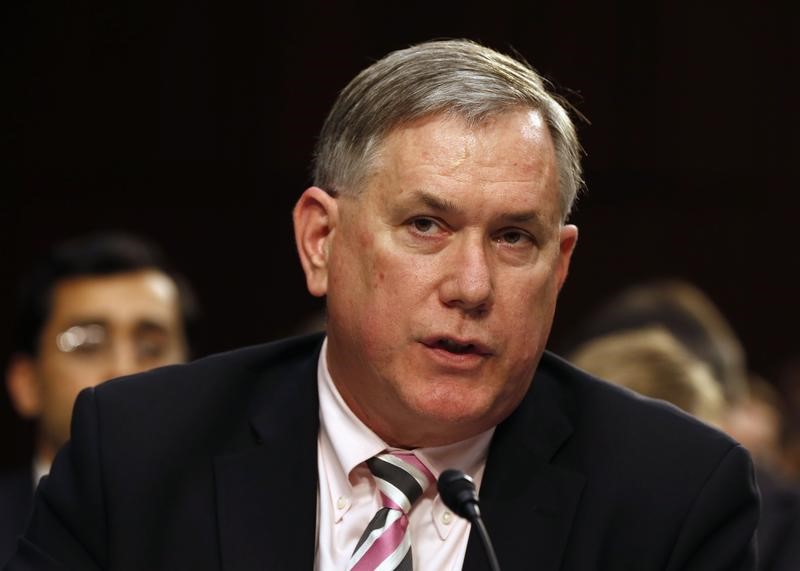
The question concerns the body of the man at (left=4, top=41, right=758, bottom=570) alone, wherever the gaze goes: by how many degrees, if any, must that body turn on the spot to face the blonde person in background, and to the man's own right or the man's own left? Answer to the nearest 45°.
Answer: approximately 135° to the man's own left

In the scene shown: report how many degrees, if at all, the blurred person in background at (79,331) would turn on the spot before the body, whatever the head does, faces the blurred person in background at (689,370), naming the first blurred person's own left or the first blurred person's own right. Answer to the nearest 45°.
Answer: approximately 45° to the first blurred person's own left

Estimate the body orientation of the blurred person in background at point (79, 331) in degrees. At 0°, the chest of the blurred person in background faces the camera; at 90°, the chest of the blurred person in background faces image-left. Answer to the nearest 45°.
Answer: approximately 315°

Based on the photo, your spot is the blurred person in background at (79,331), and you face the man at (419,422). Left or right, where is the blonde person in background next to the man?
left

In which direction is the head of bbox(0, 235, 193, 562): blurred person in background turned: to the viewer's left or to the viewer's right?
to the viewer's right
